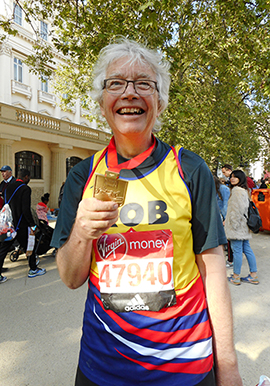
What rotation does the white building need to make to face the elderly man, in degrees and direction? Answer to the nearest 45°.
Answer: approximately 45° to its right

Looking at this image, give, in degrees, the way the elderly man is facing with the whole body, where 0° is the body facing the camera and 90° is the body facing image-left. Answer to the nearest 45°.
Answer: approximately 0°

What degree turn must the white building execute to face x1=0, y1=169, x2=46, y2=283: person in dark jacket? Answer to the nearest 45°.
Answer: approximately 45° to its right

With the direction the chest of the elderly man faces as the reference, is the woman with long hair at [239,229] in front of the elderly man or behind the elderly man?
behind

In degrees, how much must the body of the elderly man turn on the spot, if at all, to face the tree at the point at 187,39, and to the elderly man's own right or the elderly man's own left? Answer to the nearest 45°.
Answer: approximately 180°

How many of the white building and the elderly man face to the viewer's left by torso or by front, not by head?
0

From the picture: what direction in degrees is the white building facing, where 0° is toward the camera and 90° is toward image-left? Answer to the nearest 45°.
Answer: approximately 315°
